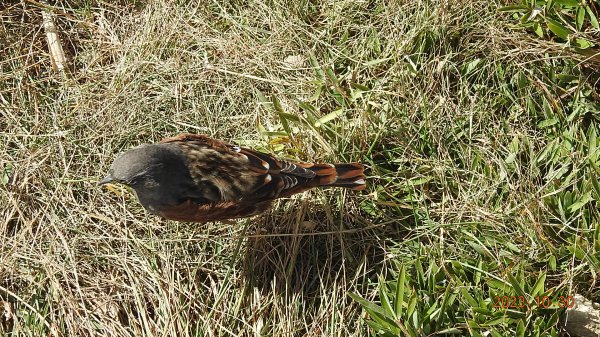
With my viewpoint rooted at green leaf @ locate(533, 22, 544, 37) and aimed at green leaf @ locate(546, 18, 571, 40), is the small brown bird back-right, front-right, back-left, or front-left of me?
back-right

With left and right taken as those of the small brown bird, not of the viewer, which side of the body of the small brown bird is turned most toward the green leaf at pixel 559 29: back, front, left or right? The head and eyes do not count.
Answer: back

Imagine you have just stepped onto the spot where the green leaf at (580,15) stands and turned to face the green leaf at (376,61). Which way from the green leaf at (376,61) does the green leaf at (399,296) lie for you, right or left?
left

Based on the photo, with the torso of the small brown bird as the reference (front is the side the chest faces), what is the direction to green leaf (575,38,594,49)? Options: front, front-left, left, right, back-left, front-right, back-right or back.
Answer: back

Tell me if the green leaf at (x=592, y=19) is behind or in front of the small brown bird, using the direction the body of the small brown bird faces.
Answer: behind

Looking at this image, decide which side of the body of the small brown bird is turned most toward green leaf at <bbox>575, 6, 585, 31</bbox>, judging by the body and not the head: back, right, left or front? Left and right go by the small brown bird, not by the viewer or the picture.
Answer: back

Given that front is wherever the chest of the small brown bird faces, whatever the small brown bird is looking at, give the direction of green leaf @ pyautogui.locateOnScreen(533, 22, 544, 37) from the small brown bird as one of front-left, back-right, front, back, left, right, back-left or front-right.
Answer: back

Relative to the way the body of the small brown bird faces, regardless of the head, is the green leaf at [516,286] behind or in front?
behind

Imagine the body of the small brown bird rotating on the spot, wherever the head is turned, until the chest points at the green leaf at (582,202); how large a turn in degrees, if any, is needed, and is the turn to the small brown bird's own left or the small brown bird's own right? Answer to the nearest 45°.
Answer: approximately 180°

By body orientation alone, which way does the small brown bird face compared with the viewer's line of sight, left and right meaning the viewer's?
facing to the left of the viewer

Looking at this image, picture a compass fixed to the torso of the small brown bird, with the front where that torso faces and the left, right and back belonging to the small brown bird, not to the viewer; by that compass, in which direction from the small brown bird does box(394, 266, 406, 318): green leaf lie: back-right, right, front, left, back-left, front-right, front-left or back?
back-left
